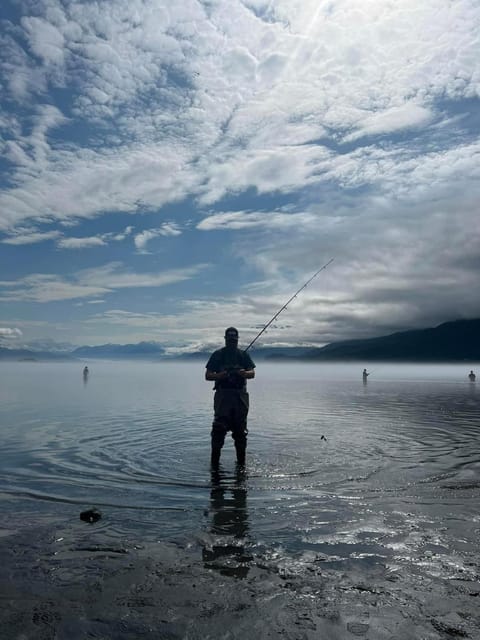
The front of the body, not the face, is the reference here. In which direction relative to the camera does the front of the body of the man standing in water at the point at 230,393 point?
toward the camera
